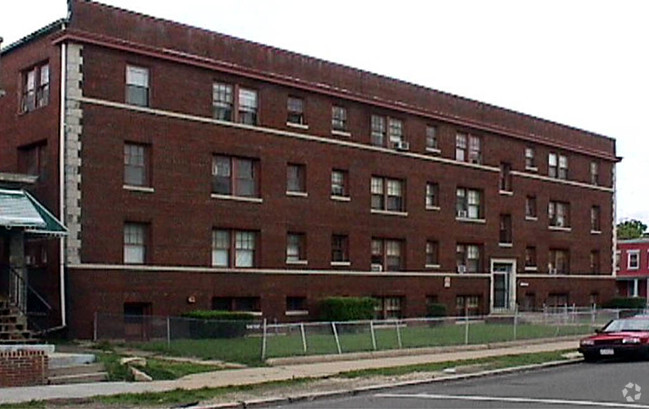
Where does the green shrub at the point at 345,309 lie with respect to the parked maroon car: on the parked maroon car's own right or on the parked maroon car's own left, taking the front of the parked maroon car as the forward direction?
on the parked maroon car's own right

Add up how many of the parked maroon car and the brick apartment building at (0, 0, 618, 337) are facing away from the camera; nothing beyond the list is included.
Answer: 0

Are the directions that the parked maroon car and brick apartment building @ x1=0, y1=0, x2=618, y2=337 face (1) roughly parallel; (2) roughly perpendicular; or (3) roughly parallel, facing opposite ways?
roughly perpendicular

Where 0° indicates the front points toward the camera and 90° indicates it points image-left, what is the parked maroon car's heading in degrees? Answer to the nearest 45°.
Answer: approximately 45°

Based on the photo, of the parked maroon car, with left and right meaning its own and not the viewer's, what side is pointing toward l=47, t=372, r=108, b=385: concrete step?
front

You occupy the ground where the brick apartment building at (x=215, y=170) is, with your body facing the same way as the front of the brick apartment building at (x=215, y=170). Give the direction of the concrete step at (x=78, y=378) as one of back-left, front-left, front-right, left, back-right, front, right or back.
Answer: front-right

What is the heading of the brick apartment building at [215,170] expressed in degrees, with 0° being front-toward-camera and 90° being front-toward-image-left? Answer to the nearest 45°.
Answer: approximately 315°
